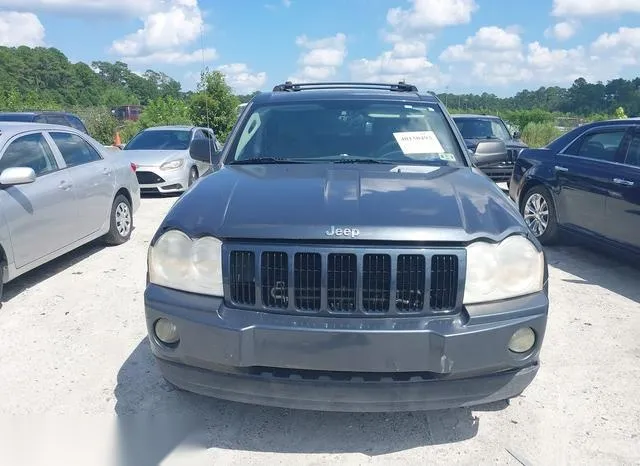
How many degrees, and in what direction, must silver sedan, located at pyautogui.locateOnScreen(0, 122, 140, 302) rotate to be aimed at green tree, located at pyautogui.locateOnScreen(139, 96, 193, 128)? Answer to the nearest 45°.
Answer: approximately 135° to its right

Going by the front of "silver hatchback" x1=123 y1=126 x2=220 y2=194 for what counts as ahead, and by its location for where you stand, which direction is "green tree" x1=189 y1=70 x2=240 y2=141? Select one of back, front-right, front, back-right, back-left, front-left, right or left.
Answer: back-right

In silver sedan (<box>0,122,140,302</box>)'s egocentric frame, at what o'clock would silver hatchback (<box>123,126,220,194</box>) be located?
silver hatchback (<box>123,126,220,194</box>) is roughly at 5 o'clock from silver sedan (<box>0,122,140,302</box>).

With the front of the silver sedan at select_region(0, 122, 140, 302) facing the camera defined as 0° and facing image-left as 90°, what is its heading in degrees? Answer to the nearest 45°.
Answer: approximately 45°
